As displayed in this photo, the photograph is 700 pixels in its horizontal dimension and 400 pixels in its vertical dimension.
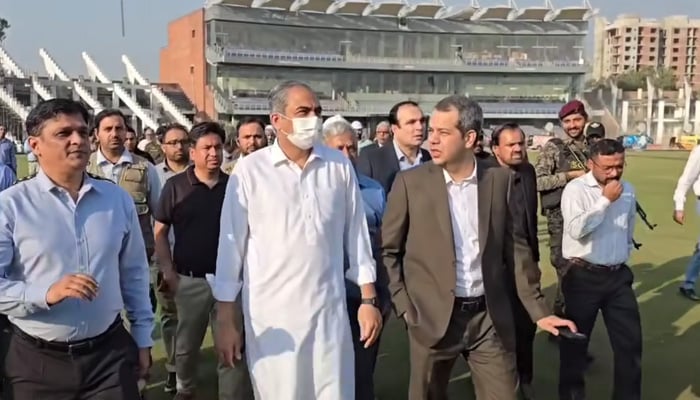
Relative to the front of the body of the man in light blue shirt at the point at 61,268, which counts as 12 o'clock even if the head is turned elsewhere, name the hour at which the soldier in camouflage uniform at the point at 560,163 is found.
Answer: The soldier in camouflage uniform is roughly at 8 o'clock from the man in light blue shirt.

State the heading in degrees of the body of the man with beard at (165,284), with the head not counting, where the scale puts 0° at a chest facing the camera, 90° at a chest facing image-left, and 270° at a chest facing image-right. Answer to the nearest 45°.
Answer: approximately 315°

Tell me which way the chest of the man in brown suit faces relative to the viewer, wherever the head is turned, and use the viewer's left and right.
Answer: facing the viewer

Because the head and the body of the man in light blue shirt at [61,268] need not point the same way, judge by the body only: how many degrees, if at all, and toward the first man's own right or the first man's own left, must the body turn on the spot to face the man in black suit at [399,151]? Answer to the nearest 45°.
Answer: approximately 135° to the first man's own left

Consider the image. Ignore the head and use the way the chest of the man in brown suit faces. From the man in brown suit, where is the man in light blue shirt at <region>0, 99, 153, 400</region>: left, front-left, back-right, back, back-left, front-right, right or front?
front-right

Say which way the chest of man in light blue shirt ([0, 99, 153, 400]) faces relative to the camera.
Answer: toward the camera

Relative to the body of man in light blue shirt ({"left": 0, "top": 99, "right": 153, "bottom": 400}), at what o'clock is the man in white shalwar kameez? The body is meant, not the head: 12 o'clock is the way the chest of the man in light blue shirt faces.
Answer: The man in white shalwar kameez is roughly at 9 o'clock from the man in light blue shirt.

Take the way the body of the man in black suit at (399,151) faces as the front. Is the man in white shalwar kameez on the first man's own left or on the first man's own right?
on the first man's own right

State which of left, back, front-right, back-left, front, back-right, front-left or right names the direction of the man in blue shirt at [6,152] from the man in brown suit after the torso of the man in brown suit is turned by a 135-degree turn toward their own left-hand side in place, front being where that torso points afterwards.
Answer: left

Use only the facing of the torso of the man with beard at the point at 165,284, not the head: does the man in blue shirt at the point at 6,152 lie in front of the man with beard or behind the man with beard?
behind

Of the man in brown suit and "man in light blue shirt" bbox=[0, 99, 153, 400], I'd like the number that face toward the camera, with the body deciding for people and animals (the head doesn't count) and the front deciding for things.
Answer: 2

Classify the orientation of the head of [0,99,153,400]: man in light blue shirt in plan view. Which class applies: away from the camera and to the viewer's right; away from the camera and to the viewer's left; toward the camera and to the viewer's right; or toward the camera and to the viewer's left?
toward the camera and to the viewer's right

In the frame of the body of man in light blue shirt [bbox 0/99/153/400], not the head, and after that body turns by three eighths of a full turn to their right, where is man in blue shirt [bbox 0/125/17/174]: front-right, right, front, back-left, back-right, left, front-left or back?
front-right

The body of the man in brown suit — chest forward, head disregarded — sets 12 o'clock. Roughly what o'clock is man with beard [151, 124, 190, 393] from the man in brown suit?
The man with beard is roughly at 4 o'clock from the man in brown suit.

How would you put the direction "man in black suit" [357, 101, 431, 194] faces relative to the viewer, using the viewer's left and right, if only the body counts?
facing the viewer and to the right of the viewer
